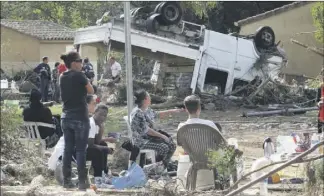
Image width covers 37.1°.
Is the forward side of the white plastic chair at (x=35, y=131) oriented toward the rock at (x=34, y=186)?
no

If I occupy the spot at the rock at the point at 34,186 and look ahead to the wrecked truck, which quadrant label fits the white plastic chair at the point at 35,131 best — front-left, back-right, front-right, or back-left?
front-left

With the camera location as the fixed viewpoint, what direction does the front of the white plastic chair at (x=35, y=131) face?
facing away from the viewer and to the right of the viewer

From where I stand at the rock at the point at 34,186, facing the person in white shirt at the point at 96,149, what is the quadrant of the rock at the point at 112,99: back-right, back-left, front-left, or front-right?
front-left

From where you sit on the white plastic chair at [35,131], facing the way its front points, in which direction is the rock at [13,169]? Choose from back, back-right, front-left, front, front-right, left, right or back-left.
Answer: back-right
